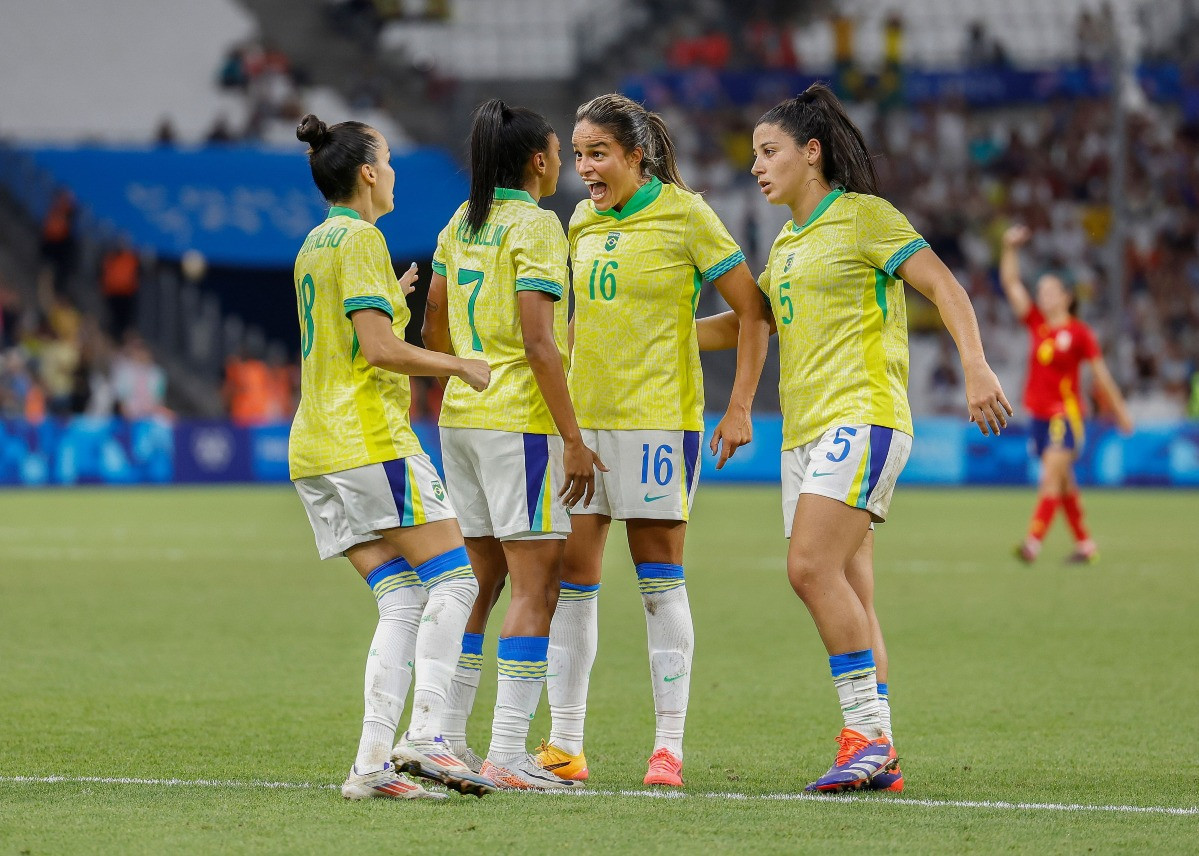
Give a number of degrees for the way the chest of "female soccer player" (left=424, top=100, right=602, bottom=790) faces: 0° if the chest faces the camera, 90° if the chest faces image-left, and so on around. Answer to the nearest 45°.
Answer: approximately 225°

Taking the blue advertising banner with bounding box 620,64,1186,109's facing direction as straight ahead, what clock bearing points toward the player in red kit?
The player in red kit is roughly at 12 o'clock from the blue advertising banner.

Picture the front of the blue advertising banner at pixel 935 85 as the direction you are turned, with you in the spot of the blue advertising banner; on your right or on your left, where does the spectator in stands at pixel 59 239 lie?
on your right

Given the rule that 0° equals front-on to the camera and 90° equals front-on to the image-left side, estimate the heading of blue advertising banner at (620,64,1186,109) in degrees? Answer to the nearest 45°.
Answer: approximately 0°

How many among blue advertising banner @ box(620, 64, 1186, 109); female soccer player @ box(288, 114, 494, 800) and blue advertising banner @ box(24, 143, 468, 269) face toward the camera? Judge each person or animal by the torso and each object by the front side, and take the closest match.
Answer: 2

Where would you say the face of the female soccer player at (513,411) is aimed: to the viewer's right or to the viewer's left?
to the viewer's right

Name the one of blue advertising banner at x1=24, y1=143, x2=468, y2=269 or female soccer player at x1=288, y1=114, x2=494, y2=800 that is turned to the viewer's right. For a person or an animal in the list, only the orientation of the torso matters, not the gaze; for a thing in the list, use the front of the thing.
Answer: the female soccer player

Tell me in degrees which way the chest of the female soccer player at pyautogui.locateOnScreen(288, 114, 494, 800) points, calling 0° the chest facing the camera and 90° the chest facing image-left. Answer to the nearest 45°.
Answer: approximately 270°

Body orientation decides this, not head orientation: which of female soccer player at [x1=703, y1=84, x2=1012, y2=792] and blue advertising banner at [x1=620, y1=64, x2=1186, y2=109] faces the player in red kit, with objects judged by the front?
the blue advertising banner
